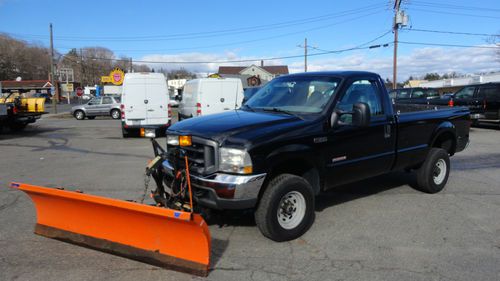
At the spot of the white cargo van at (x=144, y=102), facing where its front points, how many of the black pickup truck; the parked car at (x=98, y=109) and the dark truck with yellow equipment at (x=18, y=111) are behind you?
1

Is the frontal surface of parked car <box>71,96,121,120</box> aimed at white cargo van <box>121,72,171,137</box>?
no

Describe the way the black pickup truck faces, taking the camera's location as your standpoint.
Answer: facing the viewer and to the left of the viewer

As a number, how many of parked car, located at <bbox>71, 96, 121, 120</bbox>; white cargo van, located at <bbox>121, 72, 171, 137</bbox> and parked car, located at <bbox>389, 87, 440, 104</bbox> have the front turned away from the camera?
1

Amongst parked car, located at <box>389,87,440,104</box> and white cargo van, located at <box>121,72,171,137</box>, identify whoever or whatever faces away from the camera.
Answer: the white cargo van

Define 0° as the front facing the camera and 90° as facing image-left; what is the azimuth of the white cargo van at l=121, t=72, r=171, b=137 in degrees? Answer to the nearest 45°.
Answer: approximately 180°

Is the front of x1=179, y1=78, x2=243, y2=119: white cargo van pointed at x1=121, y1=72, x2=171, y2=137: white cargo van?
no

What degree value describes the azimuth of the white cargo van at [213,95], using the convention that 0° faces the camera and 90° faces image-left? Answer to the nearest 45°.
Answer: approximately 225°

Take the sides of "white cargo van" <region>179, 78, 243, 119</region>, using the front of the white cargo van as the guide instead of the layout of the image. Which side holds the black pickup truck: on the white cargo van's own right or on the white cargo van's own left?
on the white cargo van's own right

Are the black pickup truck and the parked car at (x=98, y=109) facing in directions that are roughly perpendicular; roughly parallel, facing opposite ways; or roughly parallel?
roughly parallel

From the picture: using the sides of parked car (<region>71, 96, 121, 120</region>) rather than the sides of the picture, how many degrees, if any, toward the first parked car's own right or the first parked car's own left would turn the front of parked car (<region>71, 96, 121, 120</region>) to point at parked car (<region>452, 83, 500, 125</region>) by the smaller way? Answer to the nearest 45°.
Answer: approximately 135° to the first parked car's own left

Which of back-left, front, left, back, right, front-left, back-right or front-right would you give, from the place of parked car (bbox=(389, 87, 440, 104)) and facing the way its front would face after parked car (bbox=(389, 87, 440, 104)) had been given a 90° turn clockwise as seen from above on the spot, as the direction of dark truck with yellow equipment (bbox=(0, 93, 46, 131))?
back-left

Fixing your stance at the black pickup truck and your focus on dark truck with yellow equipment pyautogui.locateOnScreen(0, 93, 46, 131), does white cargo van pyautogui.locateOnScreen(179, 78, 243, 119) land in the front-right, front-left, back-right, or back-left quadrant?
front-right

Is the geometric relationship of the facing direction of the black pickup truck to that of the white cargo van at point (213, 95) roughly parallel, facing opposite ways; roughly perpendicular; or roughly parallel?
roughly parallel, facing opposite ways

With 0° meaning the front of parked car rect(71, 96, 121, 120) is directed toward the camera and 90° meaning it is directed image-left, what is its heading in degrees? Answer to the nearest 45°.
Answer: approximately 90°

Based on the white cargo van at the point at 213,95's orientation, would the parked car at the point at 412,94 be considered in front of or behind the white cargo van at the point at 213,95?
in front

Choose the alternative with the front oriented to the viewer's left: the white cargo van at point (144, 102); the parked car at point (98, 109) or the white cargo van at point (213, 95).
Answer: the parked car

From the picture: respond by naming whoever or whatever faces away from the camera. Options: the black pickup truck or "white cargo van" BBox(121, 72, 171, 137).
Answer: the white cargo van
